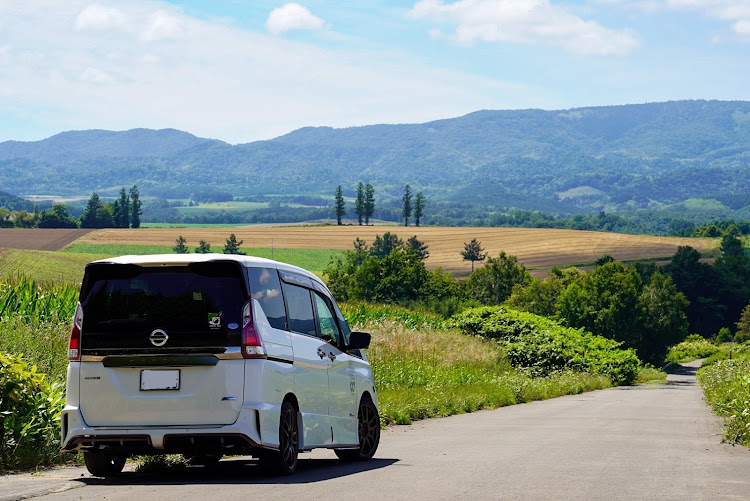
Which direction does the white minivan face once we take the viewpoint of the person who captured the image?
facing away from the viewer and to the right of the viewer

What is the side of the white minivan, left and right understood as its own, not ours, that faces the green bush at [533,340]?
front

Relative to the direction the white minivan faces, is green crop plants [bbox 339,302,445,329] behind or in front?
in front

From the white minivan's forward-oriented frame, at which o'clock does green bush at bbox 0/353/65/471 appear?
The green bush is roughly at 9 o'clock from the white minivan.
